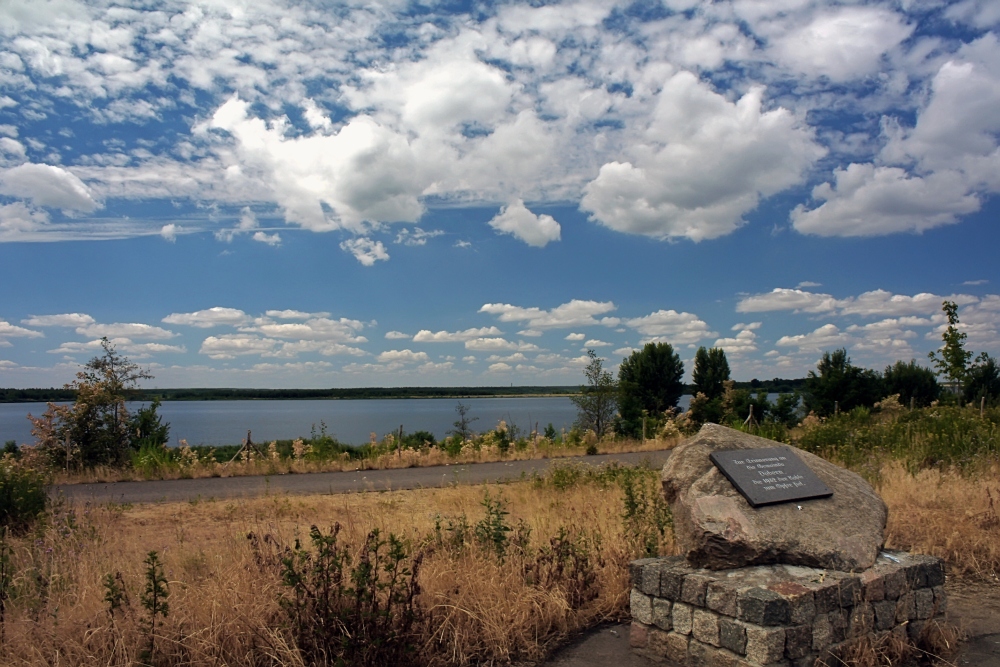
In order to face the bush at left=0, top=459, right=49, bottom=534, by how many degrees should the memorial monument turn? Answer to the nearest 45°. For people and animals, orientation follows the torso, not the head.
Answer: approximately 135° to its right

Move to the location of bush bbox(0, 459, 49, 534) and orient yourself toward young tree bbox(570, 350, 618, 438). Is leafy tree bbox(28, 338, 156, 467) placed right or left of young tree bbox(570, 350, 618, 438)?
left

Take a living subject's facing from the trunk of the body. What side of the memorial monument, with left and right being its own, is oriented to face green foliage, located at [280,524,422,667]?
right

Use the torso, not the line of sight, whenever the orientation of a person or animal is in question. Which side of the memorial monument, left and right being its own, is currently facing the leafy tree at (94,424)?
back

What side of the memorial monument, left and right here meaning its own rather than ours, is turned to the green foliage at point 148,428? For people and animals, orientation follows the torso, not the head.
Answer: back

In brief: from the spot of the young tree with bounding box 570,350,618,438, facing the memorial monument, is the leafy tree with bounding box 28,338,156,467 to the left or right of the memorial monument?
right

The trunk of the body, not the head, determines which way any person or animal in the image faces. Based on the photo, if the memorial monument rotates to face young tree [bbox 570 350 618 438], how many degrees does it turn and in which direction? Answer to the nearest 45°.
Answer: approximately 135° to its left

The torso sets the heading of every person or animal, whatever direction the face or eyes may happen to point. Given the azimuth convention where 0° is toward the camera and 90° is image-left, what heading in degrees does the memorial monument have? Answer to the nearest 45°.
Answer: approximately 315°
